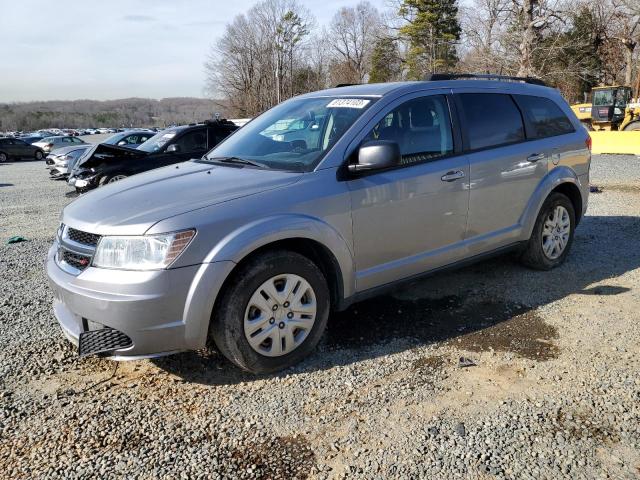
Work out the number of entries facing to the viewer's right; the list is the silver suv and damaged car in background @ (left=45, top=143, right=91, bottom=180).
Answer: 0

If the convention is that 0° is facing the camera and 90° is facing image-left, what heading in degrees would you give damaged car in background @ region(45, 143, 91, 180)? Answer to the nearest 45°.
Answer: approximately 45°

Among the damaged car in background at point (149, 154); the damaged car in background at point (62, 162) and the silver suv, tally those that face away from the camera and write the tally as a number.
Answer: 0

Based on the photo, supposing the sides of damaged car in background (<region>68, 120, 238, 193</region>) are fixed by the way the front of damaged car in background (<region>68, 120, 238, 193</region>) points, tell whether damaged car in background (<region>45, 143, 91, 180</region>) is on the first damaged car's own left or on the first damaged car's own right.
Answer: on the first damaged car's own right

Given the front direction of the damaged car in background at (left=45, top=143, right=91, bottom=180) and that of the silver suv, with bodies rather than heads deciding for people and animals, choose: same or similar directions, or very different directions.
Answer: same or similar directions

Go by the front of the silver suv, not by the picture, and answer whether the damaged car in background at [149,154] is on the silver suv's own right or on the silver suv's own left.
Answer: on the silver suv's own right

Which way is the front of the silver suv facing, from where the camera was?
facing the viewer and to the left of the viewer

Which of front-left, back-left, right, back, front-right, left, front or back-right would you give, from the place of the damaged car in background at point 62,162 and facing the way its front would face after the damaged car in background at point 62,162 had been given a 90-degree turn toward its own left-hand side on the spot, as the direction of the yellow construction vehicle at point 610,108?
front-left

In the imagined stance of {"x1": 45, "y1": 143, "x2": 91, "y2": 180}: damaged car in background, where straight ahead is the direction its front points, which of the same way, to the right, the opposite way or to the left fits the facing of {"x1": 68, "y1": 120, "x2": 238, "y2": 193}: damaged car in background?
the same way

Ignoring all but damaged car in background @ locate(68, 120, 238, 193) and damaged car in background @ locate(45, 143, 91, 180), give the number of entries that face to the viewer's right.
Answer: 0

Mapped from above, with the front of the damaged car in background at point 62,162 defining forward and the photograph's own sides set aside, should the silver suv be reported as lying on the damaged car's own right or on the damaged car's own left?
on the damaged car's own left

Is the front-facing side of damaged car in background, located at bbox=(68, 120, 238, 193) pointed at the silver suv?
no

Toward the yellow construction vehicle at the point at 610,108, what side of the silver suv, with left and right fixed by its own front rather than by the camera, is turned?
back

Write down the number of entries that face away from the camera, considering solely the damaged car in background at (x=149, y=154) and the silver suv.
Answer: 0
